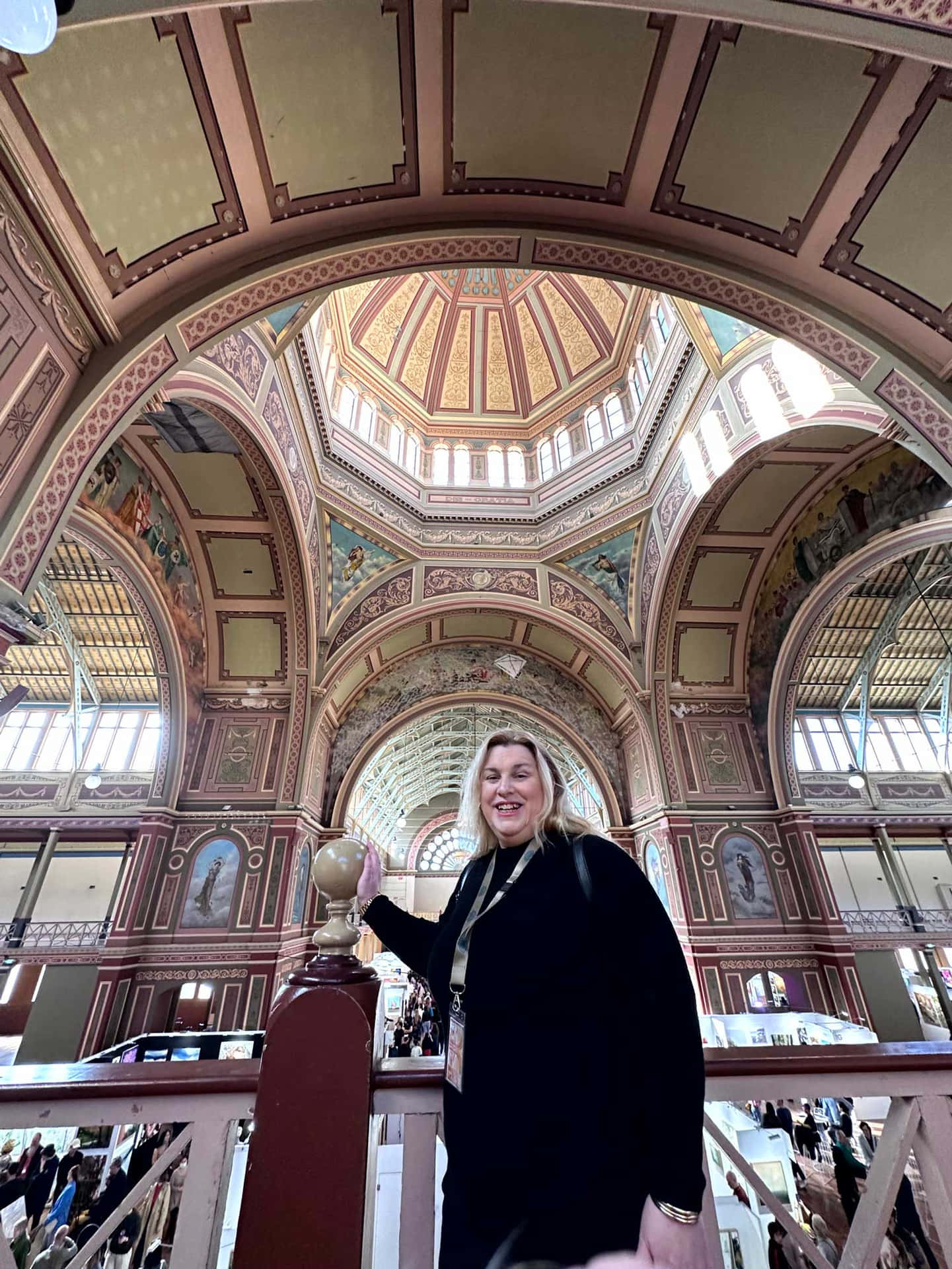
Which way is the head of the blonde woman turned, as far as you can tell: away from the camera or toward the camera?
toward the camera

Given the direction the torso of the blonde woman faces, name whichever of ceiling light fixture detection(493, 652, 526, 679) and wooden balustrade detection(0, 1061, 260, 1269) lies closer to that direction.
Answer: the wooden balustrade

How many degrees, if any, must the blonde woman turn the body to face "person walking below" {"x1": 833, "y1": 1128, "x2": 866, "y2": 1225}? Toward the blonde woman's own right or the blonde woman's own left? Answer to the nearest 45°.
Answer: approximately 180°

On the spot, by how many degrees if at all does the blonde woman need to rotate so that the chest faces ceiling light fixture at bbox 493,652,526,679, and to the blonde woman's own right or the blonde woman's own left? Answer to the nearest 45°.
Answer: approximately 135° to the blonde woman's own right

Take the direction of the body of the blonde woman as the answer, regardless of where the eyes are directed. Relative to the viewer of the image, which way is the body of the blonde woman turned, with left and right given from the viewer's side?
facing the viewer and to the left of the viewer

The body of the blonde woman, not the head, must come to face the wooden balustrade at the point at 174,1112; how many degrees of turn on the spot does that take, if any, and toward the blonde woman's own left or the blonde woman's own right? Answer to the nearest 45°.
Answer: approximately 45° to the blonde woman's own right

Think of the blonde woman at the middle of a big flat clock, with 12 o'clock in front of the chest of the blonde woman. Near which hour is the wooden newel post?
The wooden newel post is roughly at 2 o'clock from the blonde woman.
